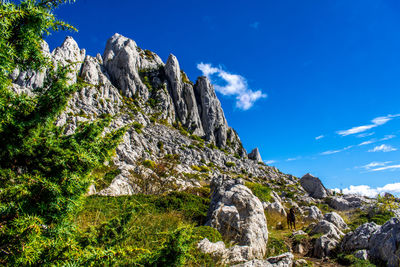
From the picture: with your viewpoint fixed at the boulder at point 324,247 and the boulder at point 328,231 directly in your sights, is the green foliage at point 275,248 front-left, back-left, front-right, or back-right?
back-left

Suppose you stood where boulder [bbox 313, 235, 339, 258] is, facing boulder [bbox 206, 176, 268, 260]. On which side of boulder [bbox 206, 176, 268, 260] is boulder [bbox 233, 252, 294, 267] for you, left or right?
left
